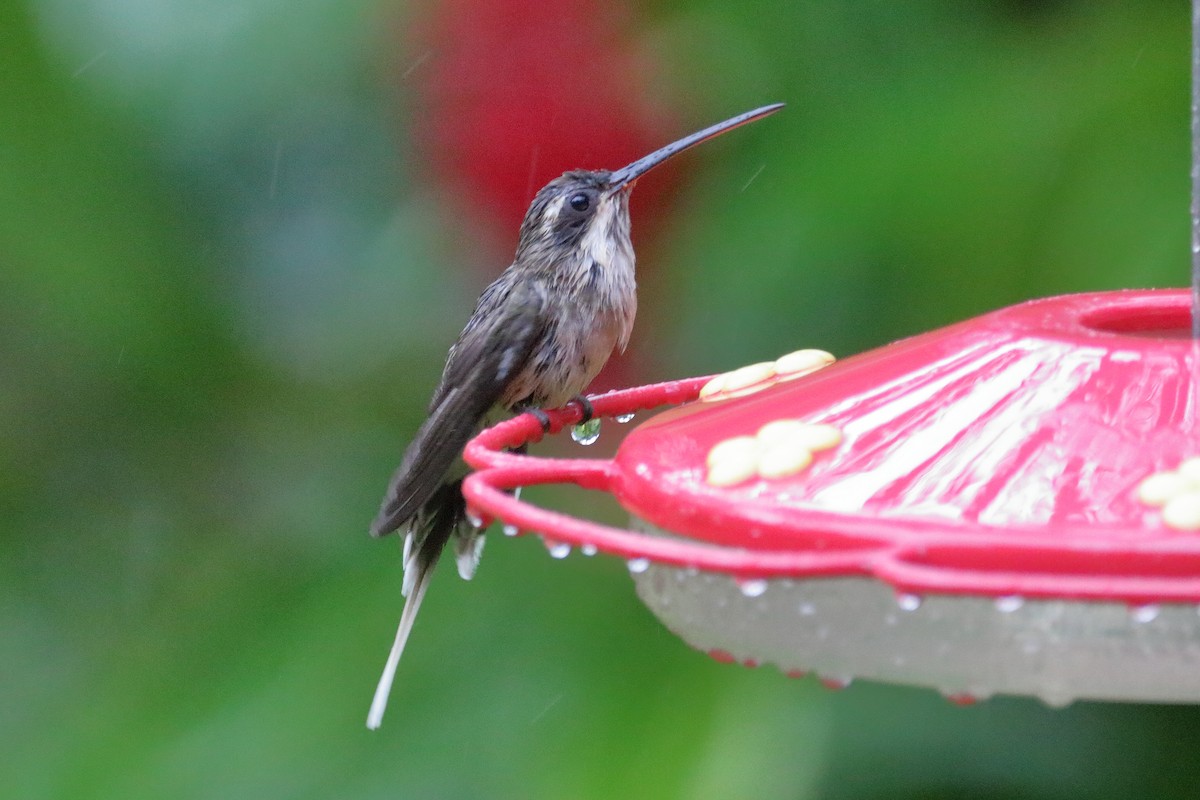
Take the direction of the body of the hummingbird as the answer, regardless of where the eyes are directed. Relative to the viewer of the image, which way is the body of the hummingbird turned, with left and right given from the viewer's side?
facing to the right of the viewer
